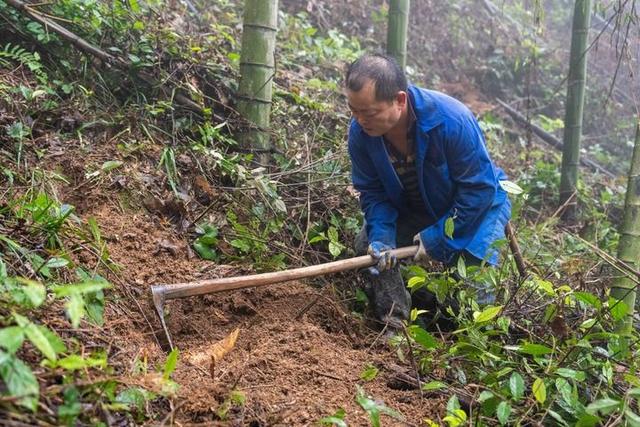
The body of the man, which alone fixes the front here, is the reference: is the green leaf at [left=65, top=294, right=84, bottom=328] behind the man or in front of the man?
in front

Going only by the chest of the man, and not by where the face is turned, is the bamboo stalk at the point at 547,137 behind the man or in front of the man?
behind

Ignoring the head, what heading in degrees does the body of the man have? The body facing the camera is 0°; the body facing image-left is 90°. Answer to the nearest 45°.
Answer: approximately 45°

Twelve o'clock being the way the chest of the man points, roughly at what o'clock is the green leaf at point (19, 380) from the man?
The green leaf is roughly at 11 o'clock from the man.

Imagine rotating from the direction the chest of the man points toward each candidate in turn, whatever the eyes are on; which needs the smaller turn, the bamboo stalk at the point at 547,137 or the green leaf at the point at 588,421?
the green leaf

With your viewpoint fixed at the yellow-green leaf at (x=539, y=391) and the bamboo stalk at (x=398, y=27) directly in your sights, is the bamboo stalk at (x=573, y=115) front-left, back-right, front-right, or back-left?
front-right

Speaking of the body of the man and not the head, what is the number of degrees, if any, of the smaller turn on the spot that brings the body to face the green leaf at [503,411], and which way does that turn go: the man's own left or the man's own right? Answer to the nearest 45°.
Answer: approximately 45° to the man's own left

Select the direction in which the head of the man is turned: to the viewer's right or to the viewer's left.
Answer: to the viewer's left

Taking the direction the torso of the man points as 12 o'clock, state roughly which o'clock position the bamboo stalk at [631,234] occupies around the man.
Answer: The bamboo stalk is roughly at 8 o'clock from the man.

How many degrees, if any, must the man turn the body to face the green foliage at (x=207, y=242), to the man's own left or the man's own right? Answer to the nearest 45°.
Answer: approximately 45° to the man's own right

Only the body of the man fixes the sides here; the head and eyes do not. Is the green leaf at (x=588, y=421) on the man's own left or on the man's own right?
on the man's own left
